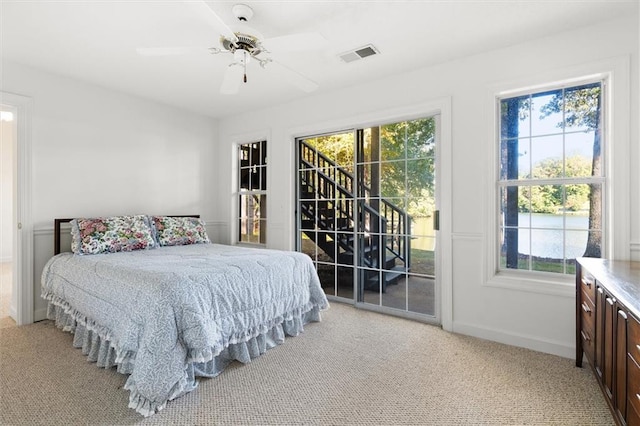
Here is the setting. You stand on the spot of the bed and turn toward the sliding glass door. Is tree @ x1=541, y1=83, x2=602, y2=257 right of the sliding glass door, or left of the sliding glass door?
right

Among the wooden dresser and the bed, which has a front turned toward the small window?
the wooden dresser

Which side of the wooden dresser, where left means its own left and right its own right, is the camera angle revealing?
left

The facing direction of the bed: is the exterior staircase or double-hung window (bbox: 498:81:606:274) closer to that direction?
the double-hung window

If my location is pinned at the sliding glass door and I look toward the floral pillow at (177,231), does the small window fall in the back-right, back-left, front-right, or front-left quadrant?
front-right

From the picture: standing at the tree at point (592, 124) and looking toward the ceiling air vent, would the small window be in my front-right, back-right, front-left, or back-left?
front-right

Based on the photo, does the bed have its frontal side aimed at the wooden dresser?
yes

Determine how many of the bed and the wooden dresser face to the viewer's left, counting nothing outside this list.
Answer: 1

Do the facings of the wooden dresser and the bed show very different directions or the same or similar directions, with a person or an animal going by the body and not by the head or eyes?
very different directions

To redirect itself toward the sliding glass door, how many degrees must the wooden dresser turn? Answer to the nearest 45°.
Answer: approximately 45° to its right

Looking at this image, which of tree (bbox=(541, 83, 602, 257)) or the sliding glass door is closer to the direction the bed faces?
the tree

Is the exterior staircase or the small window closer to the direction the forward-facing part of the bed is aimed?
the exterior staircase

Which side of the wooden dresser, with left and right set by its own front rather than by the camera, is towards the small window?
front

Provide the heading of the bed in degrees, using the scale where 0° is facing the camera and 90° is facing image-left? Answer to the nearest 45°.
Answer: approximately 315°

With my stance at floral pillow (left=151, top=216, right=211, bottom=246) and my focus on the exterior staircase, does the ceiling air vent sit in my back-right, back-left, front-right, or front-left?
front-right
